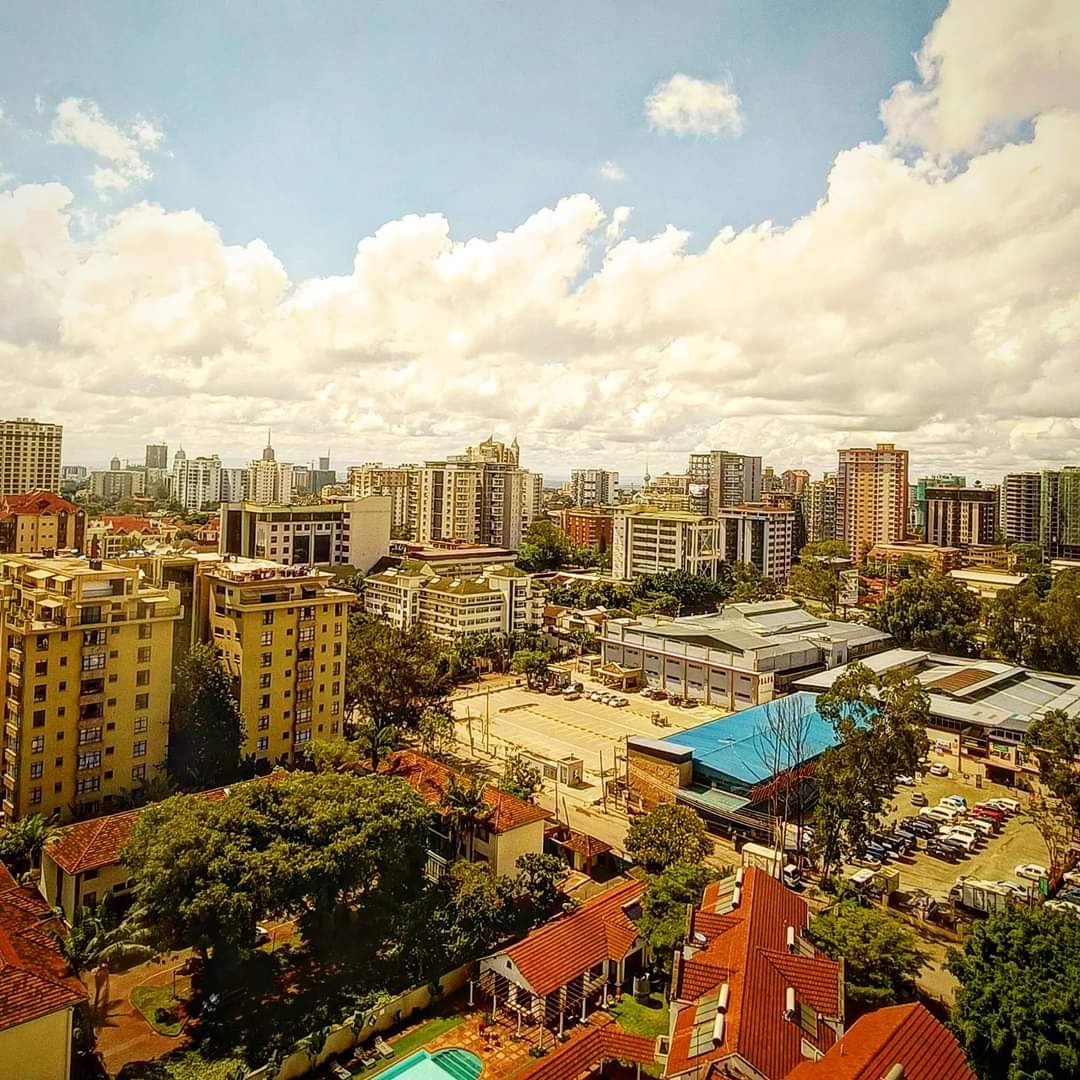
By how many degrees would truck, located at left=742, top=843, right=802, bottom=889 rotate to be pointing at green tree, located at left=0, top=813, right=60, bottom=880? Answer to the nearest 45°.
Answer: approximately 135° to its right

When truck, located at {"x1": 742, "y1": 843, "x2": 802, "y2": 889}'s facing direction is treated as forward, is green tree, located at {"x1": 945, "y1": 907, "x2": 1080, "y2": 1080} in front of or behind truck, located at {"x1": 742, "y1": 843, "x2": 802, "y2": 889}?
in front

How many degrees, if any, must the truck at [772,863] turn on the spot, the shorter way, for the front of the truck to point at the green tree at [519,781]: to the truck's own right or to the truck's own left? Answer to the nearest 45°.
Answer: approximately 135° to the truck's own right

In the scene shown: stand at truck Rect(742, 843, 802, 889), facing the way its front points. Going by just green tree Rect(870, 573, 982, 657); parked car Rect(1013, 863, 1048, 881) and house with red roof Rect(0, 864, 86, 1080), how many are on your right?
1

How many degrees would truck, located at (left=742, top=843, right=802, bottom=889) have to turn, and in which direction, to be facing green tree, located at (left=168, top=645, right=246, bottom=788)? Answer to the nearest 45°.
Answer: approximately 135° to its right

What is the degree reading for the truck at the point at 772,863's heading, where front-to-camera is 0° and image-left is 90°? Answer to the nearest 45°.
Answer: approximately 315°

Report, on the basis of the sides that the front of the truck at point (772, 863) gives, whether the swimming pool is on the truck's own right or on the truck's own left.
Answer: on the truck's own right

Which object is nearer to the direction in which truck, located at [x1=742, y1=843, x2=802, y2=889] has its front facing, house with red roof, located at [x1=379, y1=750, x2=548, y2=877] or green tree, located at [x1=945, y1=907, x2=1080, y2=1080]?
the green tree

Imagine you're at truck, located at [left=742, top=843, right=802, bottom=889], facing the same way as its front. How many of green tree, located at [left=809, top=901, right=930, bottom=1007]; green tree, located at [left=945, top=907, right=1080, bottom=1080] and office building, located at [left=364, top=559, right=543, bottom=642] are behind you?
1

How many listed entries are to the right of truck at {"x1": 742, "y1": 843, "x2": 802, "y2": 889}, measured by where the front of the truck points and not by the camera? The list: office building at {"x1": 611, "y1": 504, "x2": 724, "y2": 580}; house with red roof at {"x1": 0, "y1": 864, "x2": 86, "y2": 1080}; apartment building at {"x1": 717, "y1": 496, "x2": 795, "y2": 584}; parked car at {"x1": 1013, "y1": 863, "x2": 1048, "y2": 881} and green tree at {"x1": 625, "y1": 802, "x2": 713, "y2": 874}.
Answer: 2

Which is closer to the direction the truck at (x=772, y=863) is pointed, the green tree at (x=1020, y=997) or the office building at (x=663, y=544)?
the green tree

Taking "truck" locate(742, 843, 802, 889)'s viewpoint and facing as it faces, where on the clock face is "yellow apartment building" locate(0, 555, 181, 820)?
The yellow apartment building is roughly at 4 o'clock from the truck.

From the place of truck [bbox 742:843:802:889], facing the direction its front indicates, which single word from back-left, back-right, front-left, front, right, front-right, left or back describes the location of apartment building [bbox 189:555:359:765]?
back-right

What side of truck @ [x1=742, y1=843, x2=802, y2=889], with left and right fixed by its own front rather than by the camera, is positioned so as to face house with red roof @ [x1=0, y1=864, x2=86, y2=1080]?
right

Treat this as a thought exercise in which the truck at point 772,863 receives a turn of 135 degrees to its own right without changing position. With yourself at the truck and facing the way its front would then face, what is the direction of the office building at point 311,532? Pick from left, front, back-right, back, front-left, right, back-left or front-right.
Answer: front-right

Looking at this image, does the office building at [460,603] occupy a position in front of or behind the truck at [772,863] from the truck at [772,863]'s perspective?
behind

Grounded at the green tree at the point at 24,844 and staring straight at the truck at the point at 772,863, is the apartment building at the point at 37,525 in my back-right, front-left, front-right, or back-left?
back-left

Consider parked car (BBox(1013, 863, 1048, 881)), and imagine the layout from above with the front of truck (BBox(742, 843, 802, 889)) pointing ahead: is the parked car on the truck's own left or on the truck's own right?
on the truck's own left

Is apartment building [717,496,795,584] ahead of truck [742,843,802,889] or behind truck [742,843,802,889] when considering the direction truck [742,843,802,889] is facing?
behind
